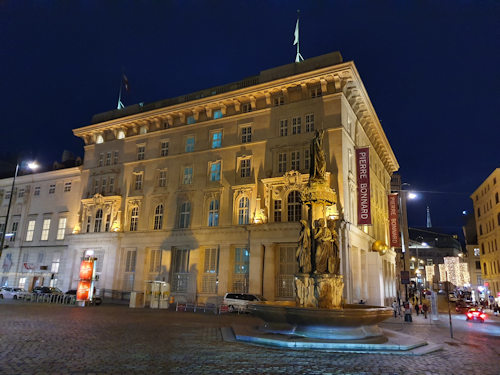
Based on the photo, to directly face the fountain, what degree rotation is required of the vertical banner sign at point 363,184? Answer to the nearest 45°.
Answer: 0° — it already faces it

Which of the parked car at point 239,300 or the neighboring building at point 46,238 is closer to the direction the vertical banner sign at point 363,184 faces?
the parked car

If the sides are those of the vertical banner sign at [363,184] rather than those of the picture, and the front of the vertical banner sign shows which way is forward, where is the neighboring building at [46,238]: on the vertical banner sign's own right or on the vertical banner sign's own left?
on the vertical banner sign's own right

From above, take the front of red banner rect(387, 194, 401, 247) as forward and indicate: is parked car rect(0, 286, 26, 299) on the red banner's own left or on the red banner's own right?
on the red banner's own right

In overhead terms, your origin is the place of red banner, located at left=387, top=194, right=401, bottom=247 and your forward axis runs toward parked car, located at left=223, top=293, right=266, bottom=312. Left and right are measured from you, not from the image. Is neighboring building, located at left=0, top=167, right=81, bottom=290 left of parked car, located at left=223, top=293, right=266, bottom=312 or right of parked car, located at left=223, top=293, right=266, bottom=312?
right
